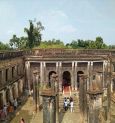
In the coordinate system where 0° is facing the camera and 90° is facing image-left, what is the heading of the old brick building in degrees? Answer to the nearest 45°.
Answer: approximately 0°
